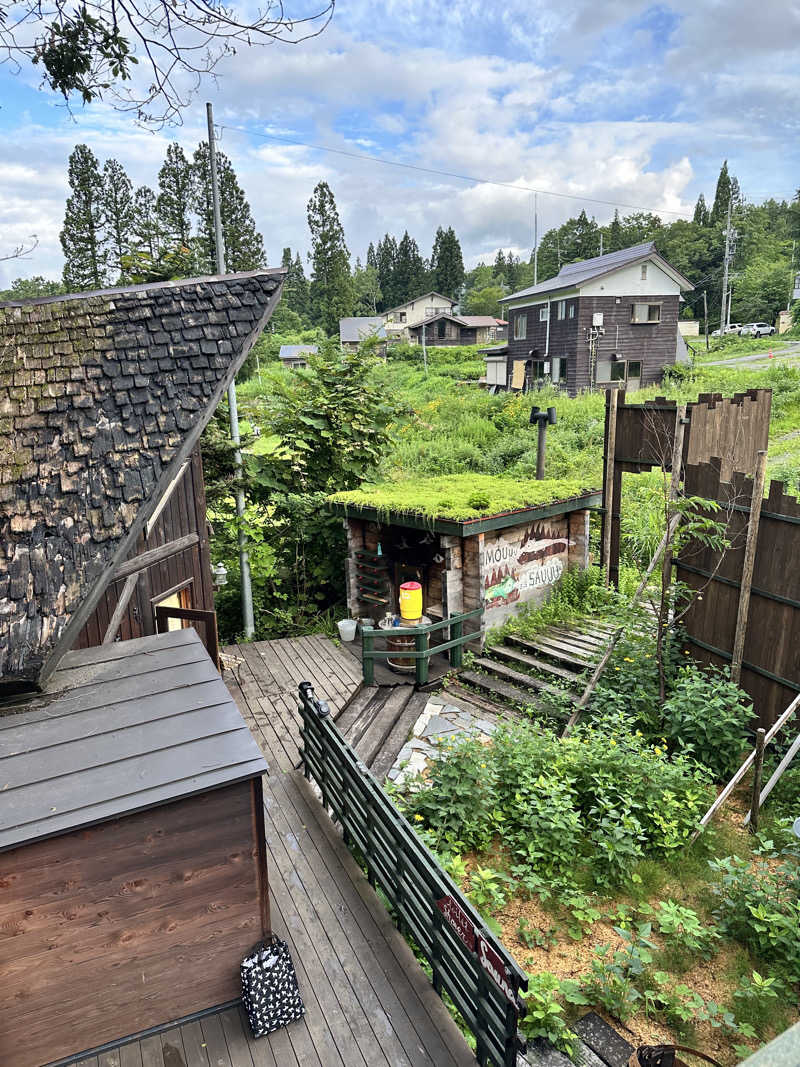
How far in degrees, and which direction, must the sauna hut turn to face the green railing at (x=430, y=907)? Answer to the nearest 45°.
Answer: approximately 45° to its left

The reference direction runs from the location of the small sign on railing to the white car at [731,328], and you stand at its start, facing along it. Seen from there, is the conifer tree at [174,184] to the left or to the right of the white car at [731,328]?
left

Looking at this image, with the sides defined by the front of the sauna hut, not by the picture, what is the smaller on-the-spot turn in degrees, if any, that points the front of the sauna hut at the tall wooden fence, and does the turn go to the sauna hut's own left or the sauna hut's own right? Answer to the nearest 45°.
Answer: approximately 90° to the sauna hut's own left

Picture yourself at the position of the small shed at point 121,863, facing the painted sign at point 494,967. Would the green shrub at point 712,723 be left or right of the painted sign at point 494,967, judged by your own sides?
left

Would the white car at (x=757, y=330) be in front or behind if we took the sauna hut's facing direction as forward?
behind
